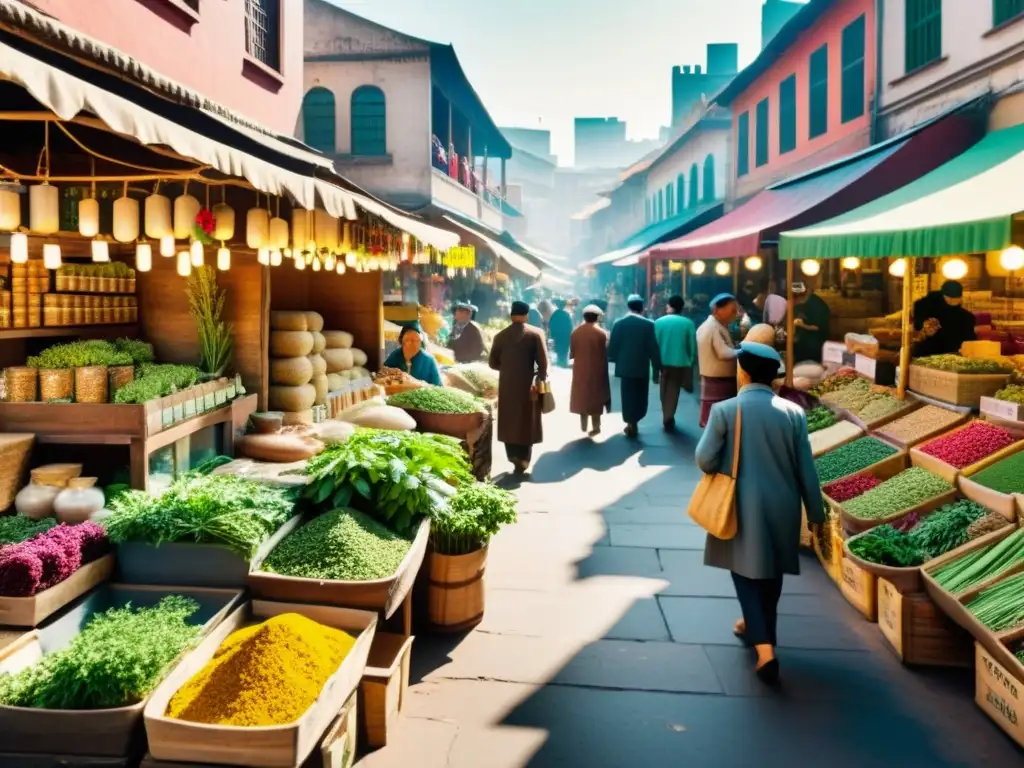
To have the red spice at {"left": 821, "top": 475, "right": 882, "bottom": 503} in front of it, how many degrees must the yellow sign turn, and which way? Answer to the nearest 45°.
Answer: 0° — it already faces it

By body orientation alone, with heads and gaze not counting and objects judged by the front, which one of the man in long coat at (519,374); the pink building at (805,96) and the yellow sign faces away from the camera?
the man in long coat

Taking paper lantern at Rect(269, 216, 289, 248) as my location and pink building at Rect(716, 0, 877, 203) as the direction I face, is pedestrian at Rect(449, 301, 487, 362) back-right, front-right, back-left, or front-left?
front-left

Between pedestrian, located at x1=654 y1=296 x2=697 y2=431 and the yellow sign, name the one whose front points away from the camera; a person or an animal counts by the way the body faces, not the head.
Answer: the pedestrian

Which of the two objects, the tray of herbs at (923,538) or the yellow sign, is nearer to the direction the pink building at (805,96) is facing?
the yellow sign

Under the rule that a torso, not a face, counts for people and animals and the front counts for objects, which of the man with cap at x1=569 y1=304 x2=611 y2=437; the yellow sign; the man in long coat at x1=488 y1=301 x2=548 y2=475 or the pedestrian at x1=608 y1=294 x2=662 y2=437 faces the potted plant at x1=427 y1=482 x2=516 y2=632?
the yellow sign

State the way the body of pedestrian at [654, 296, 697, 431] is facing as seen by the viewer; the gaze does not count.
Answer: away from the camera

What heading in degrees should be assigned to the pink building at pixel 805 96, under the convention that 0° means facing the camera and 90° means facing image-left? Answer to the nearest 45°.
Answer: approximately 45°

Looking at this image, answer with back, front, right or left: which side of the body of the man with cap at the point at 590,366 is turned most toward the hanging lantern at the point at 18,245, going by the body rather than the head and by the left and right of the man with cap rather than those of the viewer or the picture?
back

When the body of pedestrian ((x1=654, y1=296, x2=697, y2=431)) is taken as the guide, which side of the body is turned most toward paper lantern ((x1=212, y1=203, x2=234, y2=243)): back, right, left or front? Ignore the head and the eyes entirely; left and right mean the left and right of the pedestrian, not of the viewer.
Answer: back

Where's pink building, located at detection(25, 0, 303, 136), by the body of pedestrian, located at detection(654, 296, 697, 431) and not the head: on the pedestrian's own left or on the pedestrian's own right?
on the pedestrian's own left

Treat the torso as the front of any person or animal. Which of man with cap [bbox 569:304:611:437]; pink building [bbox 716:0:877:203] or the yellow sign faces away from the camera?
the man with cap

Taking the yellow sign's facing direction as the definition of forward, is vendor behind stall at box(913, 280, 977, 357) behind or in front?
in front

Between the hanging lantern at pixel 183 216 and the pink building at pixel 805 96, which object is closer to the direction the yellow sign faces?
the hanging lantern

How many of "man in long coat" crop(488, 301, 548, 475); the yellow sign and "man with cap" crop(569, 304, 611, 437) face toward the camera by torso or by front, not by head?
1

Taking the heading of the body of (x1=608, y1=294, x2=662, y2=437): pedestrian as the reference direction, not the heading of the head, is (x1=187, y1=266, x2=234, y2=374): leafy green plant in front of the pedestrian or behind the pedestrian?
behind

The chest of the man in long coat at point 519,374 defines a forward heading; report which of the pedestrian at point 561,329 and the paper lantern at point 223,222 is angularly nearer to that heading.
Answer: the pedestrian

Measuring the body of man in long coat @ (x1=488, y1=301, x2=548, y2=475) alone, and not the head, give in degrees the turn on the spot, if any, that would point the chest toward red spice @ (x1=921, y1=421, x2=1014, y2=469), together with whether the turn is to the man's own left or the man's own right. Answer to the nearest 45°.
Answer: approximately 135° to the man's own right
